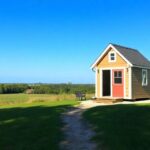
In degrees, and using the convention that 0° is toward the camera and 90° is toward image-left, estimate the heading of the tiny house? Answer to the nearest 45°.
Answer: approximately 45°
